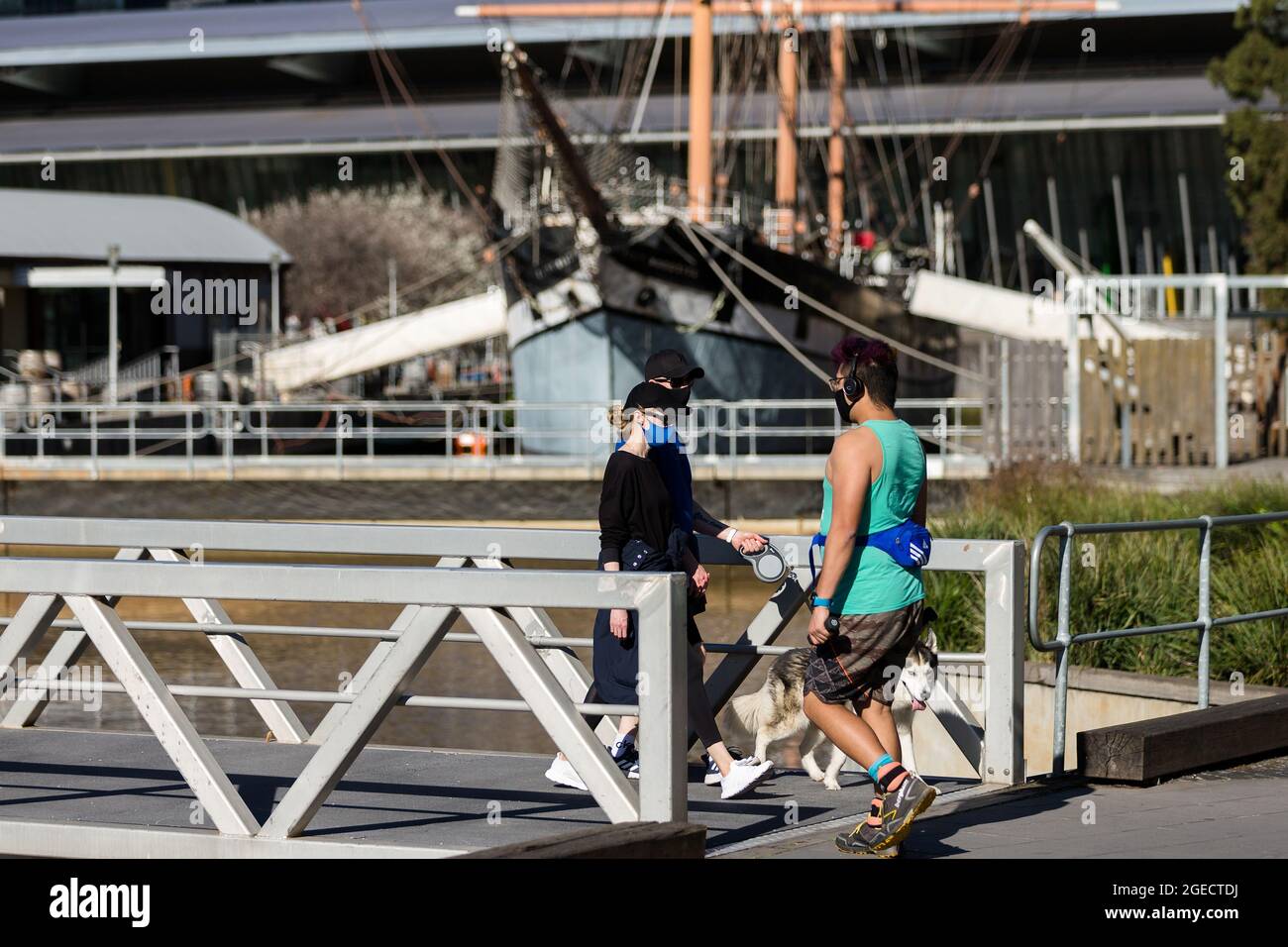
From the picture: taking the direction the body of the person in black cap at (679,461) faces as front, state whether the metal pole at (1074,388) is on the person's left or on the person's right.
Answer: on the person's left

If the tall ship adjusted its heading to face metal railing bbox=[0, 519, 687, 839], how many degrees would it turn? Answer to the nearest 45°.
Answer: approximately 45° to its left

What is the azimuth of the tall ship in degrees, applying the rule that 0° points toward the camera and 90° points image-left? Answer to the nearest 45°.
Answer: approximately 45°

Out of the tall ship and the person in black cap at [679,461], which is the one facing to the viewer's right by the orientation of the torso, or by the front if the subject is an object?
the person in black cap

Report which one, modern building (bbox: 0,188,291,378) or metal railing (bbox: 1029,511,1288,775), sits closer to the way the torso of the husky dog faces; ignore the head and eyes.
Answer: the metal railing

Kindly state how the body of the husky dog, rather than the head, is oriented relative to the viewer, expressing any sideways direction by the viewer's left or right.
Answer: facing to the right of the viewer

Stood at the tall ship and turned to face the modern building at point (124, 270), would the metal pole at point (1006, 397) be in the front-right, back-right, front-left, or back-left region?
back-left

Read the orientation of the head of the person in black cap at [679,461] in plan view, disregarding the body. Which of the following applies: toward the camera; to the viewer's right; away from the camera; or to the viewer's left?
to the viewer's right

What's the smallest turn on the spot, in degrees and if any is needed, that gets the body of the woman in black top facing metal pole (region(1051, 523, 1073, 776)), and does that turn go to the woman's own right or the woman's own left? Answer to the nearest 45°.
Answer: approximately 45° to the woman's own left

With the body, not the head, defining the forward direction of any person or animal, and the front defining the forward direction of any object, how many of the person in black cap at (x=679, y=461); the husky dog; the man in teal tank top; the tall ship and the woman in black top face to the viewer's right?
3

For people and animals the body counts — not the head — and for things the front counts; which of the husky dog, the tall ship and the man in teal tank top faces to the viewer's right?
the husky dog

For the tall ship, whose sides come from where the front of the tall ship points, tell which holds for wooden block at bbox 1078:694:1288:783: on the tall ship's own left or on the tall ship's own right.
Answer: on the tall ship's own left
